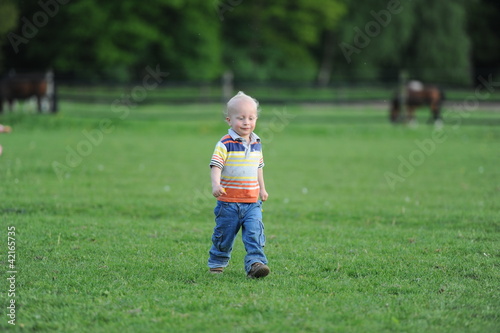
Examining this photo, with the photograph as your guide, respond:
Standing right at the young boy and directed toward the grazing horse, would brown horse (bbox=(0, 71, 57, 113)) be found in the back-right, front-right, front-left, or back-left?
front-left

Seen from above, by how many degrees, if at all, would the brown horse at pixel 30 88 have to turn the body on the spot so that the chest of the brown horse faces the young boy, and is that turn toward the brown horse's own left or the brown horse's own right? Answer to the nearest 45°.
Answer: approximately 90° to the brown horse's own left

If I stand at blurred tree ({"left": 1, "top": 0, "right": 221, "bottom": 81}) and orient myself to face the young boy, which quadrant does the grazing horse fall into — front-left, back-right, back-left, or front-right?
front-left

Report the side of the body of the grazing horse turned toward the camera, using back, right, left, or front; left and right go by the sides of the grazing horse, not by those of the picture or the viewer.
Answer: left

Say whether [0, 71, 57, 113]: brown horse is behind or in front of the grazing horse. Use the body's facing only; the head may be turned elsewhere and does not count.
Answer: in front

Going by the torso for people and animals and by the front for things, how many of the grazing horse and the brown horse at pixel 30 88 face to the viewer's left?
2

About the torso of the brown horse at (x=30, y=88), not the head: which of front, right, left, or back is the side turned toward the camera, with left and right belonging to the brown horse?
left

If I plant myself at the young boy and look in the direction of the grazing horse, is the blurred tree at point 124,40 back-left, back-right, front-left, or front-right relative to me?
front-left

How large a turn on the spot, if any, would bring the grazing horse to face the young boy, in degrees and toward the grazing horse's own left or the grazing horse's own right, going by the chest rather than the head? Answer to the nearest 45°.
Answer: approximately 90° to the grazing horse's own left
